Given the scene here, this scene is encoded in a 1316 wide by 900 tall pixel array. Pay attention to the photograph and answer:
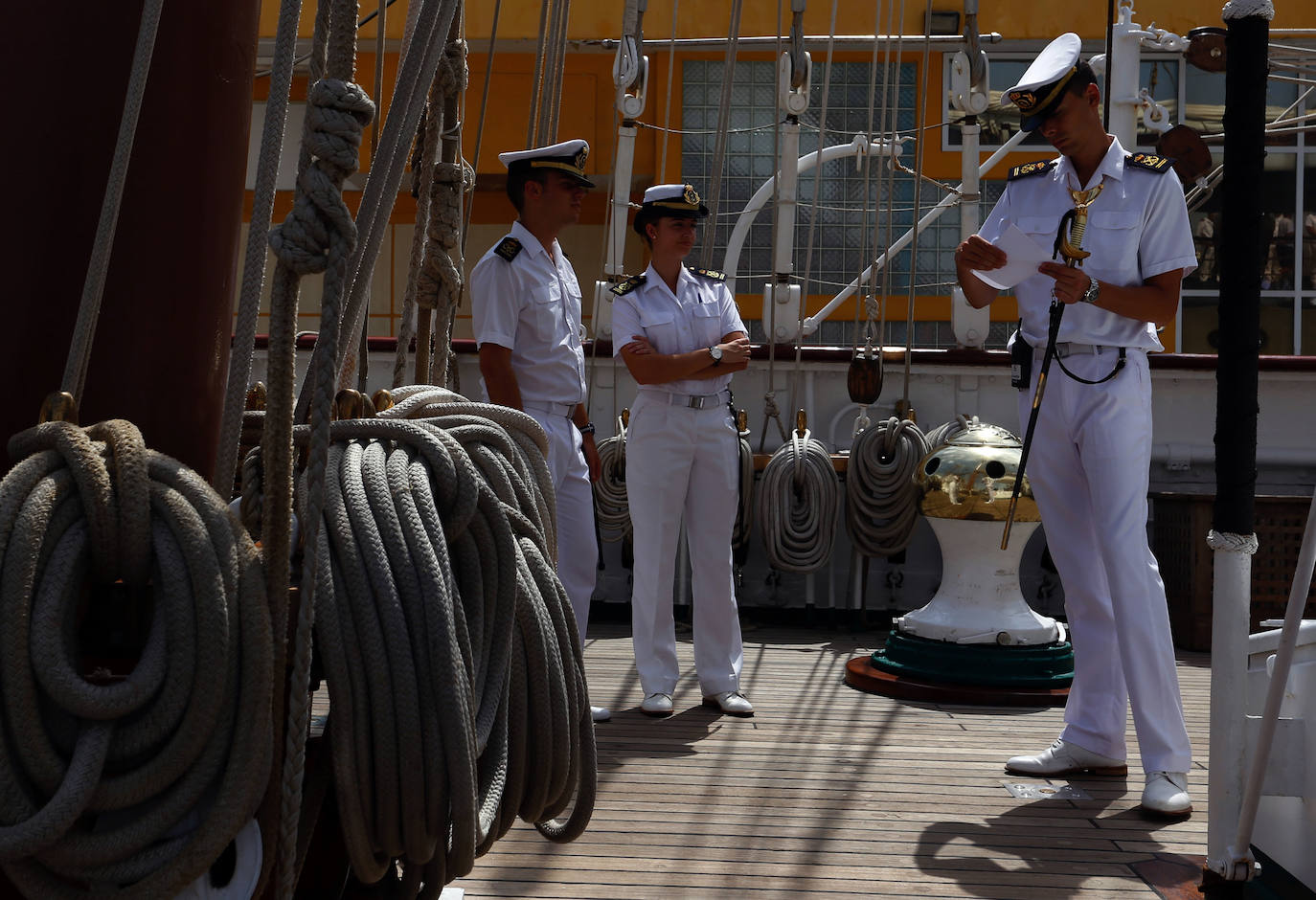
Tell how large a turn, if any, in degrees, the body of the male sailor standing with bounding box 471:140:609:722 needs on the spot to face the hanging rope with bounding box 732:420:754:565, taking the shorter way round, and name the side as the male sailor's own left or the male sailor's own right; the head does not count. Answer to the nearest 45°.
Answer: approximately 90° to the male sailor's own left

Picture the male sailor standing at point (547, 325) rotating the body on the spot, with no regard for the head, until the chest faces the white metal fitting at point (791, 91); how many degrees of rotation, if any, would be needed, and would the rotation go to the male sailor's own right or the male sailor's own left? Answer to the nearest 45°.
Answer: approximately 90° to the male sailor's own left

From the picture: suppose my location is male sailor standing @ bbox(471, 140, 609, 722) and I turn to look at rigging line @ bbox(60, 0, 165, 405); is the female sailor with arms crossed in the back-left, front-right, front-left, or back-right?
back-left

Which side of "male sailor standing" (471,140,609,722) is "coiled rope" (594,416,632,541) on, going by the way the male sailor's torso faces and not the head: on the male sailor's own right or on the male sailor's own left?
on the male sailor's own left

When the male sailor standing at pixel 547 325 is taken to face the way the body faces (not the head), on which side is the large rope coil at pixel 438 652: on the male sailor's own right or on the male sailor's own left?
on the male sailor's own right

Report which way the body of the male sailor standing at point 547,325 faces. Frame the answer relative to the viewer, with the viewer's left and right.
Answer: facing the viewer and to the right of the viewer

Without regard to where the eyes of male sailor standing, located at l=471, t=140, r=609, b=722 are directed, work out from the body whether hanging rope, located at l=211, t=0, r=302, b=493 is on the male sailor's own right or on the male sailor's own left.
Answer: on the male sailor's own right

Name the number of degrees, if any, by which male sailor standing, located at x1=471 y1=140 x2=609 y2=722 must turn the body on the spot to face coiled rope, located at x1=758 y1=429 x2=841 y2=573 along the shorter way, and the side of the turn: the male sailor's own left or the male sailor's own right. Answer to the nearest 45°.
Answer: approximately 90° to the male sailor's own left

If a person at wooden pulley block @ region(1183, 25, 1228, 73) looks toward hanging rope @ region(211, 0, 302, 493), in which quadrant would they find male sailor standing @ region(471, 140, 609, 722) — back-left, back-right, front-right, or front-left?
front-right

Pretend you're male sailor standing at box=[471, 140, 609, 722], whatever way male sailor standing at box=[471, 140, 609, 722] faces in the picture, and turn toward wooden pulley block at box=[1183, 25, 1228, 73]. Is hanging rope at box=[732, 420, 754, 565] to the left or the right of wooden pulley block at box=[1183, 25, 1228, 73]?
left
